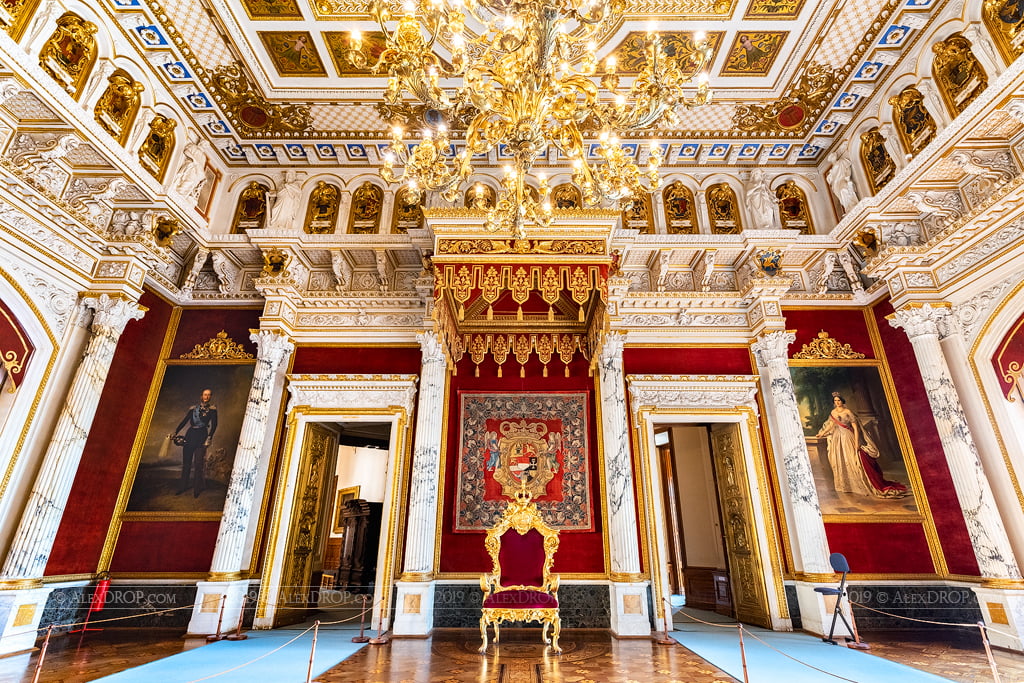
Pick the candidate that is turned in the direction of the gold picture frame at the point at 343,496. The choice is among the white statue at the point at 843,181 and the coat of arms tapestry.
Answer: the white statue

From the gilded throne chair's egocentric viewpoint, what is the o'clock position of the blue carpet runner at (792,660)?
The blue carpet runner is roughly at 10 o'clock from the gilded throne chair.

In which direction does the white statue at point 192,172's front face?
to the viewer's right

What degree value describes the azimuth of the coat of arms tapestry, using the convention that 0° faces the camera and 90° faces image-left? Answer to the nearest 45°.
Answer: approximately 0°

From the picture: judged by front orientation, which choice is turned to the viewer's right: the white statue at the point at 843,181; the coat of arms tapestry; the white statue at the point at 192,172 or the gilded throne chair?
the white statue at the point at 192,172

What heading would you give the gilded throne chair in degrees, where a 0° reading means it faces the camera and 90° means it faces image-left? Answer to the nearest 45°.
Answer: approximately 0°

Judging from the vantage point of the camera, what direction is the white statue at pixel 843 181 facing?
facing to the left of the viewer

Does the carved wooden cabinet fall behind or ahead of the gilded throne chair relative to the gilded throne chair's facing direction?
behind
